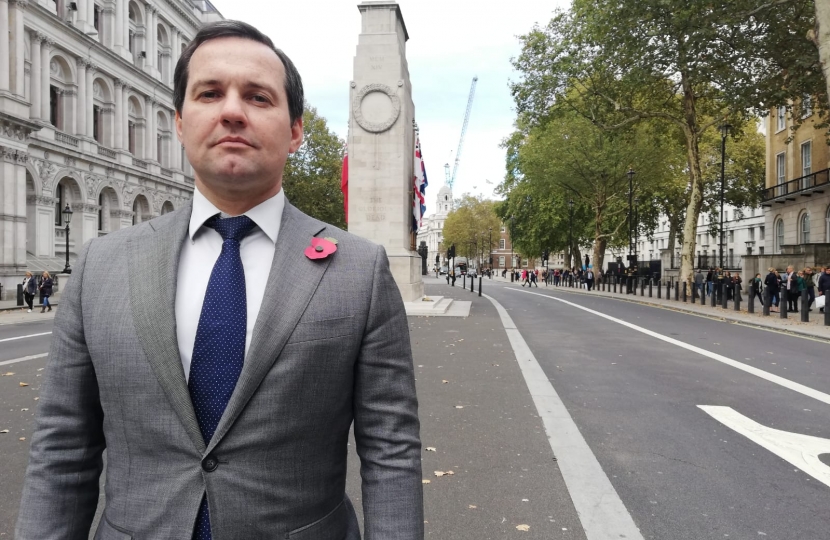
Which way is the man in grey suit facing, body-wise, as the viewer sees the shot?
toward the camera

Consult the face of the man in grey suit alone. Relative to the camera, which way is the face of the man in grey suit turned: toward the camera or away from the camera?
toward the camera

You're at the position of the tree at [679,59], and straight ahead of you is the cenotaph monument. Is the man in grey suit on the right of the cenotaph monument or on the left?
left

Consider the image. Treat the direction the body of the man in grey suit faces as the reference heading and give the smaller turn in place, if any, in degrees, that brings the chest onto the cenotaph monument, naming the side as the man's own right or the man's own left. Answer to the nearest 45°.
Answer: approximately 180°

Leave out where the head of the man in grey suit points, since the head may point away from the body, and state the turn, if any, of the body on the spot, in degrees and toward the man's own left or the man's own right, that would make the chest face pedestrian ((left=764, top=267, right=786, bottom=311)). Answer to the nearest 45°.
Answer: approximately 135° to the man's own left

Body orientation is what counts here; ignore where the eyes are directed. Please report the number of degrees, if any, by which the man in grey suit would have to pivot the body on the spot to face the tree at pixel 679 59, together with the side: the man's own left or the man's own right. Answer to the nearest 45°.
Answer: approximately 135° to the man's own left
